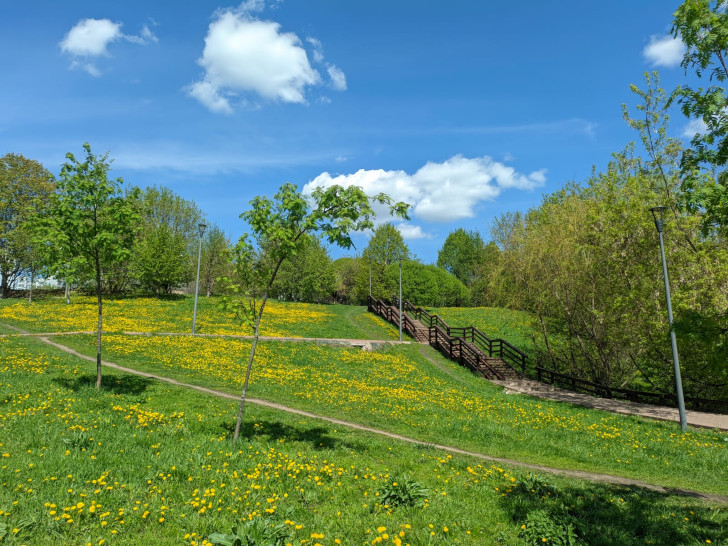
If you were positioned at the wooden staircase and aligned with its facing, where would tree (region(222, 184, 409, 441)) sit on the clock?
The tree is roughly at 2 o'clock from the wooden staircase.

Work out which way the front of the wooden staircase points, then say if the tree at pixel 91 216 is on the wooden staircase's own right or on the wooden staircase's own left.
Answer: on the wooden staircase's own right

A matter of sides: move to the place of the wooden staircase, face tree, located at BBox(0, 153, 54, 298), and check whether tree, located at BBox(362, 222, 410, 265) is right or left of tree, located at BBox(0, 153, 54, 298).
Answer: right

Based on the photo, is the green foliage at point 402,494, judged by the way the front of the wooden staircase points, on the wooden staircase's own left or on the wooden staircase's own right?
on the wooden staircase's own right

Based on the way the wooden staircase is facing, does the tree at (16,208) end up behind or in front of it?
behind

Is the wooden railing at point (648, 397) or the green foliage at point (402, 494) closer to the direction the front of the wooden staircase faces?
the wooden railing

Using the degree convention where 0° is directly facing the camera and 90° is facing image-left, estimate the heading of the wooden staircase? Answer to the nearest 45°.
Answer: approximately 315°
